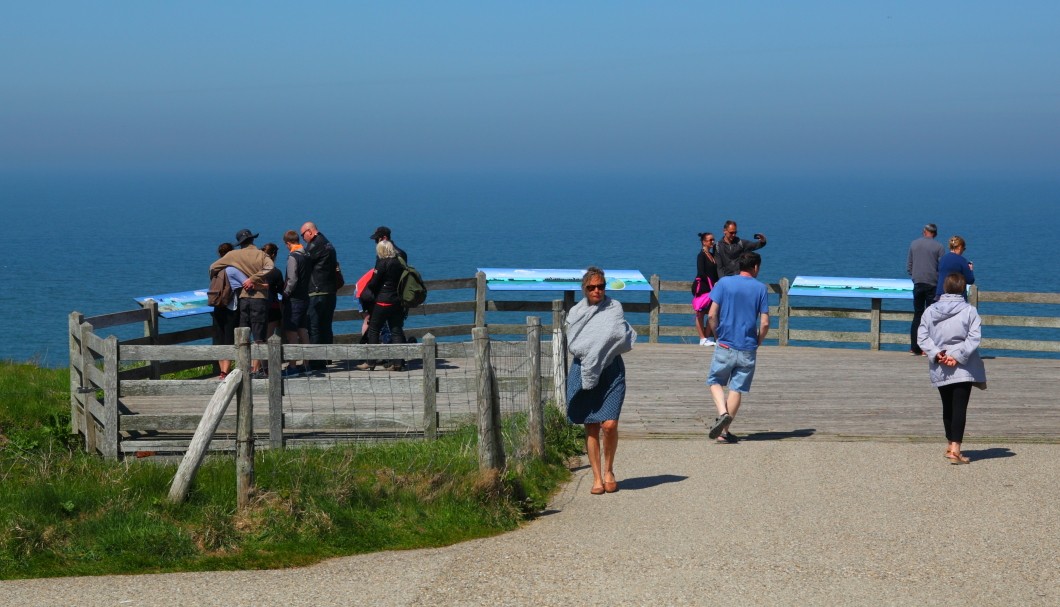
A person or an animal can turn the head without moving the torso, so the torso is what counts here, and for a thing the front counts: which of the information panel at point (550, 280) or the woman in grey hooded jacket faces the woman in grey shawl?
the information panel

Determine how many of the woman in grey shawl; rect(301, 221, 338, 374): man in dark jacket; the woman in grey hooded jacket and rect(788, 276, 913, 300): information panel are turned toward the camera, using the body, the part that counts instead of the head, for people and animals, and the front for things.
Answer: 2

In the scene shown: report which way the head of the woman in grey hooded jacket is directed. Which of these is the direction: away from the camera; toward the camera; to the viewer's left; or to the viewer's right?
away from the camera

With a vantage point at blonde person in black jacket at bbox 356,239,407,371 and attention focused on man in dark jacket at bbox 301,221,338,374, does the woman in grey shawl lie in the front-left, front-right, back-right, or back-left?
back-left

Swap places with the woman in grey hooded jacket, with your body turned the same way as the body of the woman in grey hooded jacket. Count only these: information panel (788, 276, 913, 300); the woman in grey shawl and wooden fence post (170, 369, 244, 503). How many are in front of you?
1

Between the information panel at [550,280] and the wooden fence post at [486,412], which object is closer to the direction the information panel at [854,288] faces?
the wooden fence post

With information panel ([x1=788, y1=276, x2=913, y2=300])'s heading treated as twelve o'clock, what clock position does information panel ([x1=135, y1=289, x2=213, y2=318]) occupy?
information panel ([x1=135, y1=289, x2=213, y2=318]) is roughly at 2 o'clock from information panel ([x1=788, y1=276, x2=913, y2=300]).

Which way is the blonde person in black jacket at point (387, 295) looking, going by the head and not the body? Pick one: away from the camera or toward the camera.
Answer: away from the camera

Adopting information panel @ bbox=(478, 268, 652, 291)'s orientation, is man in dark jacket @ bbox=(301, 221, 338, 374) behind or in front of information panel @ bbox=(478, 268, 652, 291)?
in front

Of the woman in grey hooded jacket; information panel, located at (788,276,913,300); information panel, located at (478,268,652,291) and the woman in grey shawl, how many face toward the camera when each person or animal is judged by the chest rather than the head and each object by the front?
3

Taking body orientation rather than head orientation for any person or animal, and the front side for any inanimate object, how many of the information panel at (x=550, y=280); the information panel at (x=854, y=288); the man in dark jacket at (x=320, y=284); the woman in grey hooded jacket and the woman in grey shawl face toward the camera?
3

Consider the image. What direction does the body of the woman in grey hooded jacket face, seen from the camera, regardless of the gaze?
away from the camera
